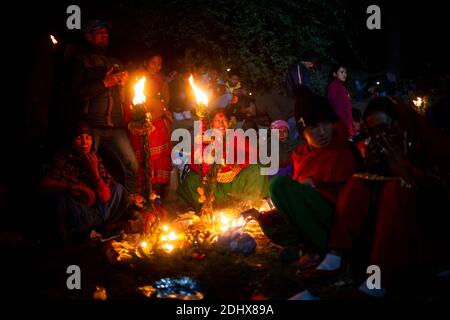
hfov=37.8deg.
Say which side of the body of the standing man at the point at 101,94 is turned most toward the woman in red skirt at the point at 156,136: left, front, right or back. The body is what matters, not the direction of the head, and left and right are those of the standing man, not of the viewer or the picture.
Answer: left

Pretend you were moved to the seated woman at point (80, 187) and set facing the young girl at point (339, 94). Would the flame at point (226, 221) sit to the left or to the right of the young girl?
right

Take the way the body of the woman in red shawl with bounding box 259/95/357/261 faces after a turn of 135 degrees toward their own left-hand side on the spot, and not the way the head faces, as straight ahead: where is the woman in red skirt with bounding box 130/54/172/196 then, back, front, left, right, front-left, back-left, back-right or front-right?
back-left

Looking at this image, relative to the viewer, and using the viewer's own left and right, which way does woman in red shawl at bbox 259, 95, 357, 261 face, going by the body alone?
facing the viewer and to the left of the viewer

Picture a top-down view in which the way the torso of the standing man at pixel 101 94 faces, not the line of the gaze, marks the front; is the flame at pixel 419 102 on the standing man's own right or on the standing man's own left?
on the standing man's own left

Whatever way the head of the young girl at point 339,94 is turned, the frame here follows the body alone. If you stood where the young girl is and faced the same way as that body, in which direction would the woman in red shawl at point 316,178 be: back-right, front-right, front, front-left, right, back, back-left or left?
front-right

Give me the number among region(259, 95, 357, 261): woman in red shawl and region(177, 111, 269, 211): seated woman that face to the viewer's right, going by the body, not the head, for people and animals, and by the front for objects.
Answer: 0

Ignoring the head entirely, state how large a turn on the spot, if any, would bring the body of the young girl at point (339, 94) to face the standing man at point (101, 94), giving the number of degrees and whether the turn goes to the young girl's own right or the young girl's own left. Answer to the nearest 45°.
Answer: approximately 90° to the young girl's own right

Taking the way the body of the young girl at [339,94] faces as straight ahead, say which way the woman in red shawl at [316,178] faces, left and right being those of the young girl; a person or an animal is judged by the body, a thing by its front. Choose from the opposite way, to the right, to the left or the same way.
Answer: to the right

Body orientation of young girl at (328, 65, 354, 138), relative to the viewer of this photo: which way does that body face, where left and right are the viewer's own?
facing the viewer and to the right of the viewer

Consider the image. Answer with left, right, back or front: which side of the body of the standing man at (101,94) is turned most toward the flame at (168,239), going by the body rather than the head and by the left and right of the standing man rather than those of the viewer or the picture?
front

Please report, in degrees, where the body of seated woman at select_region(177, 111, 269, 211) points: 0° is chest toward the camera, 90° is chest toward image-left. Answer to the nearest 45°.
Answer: approximately 0°
